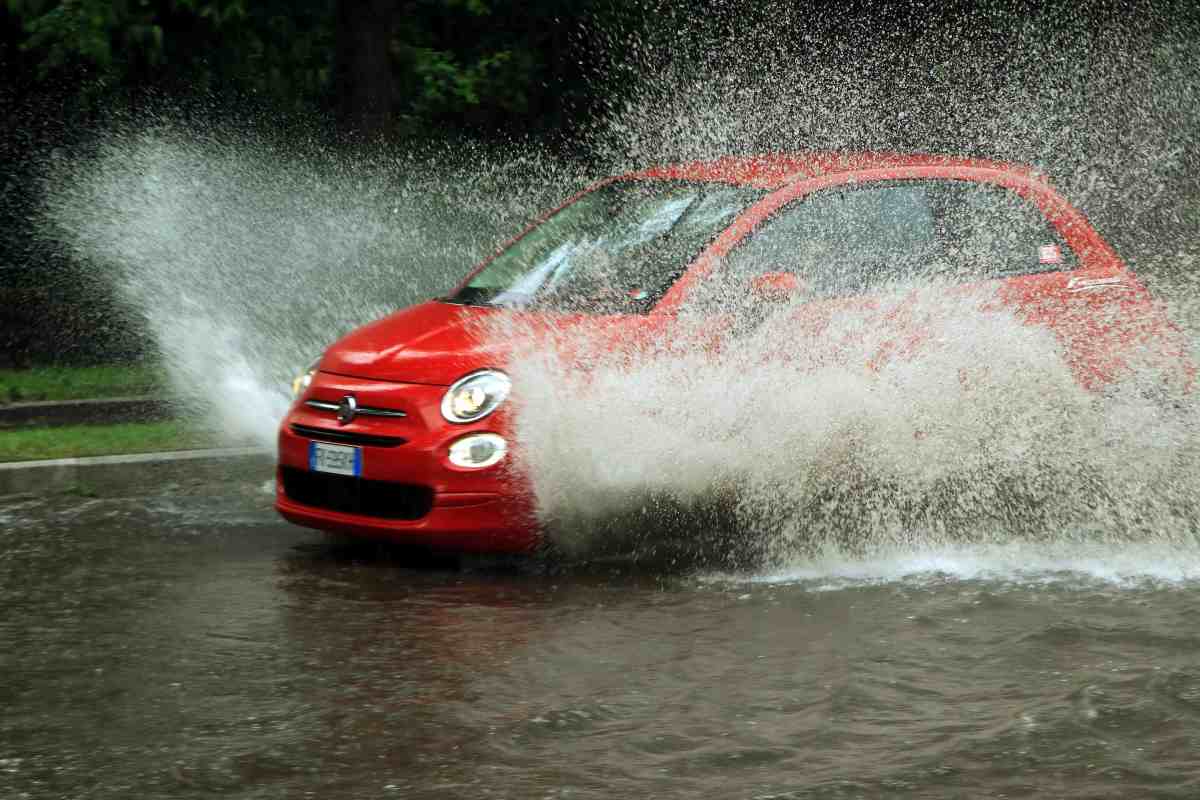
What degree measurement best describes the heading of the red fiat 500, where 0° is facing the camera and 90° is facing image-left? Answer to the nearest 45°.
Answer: approximately 45°
